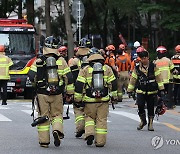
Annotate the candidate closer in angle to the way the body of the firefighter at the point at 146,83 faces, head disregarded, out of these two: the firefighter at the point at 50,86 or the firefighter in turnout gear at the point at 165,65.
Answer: the firefighter

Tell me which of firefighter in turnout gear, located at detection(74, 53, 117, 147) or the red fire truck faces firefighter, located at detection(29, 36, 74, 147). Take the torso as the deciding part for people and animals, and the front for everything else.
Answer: the red fire truck

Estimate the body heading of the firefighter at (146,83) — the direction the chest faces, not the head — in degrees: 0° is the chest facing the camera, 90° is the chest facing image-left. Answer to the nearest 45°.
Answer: approximately 0°

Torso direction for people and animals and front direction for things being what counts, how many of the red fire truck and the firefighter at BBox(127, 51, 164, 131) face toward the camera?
2
